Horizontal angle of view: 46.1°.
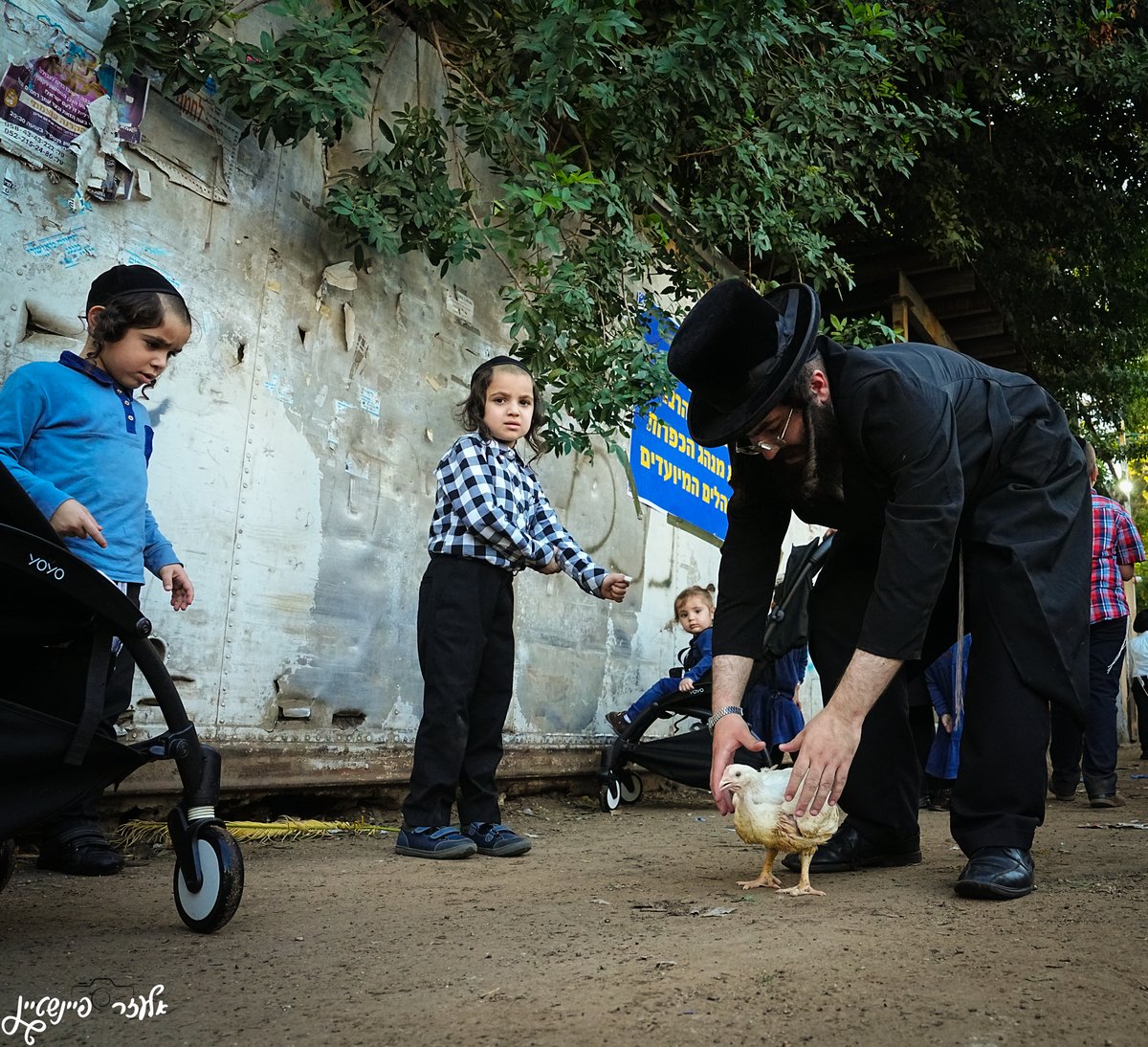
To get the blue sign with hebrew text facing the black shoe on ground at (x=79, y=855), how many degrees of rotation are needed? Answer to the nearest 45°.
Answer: approximately 45° to its right

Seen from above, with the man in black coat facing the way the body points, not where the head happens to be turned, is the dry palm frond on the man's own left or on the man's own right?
on the man's own right

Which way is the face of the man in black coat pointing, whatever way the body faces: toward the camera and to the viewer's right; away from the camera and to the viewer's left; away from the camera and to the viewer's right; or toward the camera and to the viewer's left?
toward the camera and to the viewer's left

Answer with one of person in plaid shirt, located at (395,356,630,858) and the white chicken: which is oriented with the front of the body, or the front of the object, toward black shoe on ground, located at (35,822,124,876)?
the white chicken

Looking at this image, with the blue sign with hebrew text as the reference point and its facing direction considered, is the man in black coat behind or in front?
in front

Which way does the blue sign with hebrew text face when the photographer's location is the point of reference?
facing the viewer and to the right of the viewer

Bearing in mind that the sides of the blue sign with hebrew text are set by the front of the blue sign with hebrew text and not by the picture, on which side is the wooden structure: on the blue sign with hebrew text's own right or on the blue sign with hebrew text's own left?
on the blue sign with hebrew text's own left

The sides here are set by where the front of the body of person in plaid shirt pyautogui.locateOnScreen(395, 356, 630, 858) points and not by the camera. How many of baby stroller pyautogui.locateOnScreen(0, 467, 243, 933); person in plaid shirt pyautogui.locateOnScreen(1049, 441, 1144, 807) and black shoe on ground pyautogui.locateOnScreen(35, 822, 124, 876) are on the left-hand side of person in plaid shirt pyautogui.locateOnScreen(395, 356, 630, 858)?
1

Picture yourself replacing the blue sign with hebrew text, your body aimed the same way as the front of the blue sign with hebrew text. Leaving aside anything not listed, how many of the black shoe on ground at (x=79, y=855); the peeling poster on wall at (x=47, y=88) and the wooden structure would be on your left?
1

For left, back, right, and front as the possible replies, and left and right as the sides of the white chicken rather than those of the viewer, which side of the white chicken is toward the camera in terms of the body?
left

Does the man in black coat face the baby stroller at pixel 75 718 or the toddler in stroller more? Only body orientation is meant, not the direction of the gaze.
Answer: the baby stroller

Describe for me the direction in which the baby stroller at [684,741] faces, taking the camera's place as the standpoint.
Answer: facing to the left of the viewer

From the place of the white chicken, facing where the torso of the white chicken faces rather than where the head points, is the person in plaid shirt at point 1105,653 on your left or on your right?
on your right

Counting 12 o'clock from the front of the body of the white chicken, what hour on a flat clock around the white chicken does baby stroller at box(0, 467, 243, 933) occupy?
The baby stroller is roughly at 11 o'clock from the white chicken.
